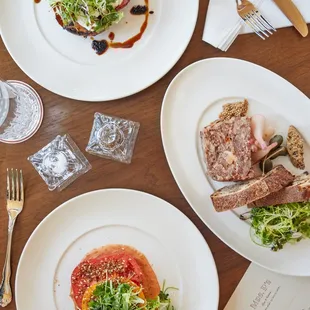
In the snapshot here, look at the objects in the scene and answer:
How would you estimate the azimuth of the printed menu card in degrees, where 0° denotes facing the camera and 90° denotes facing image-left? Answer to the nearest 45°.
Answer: approximately 0°

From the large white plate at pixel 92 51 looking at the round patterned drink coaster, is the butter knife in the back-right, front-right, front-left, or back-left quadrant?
back-left
